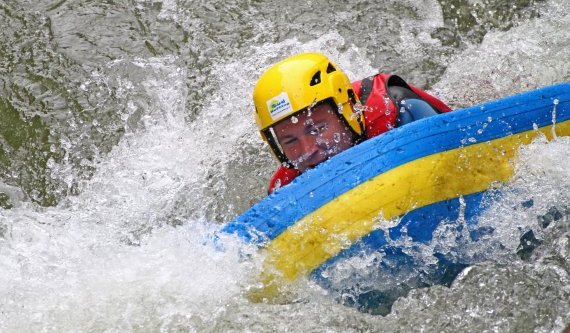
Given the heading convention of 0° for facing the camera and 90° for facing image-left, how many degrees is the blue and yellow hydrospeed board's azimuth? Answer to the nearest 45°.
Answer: approximately 45°
